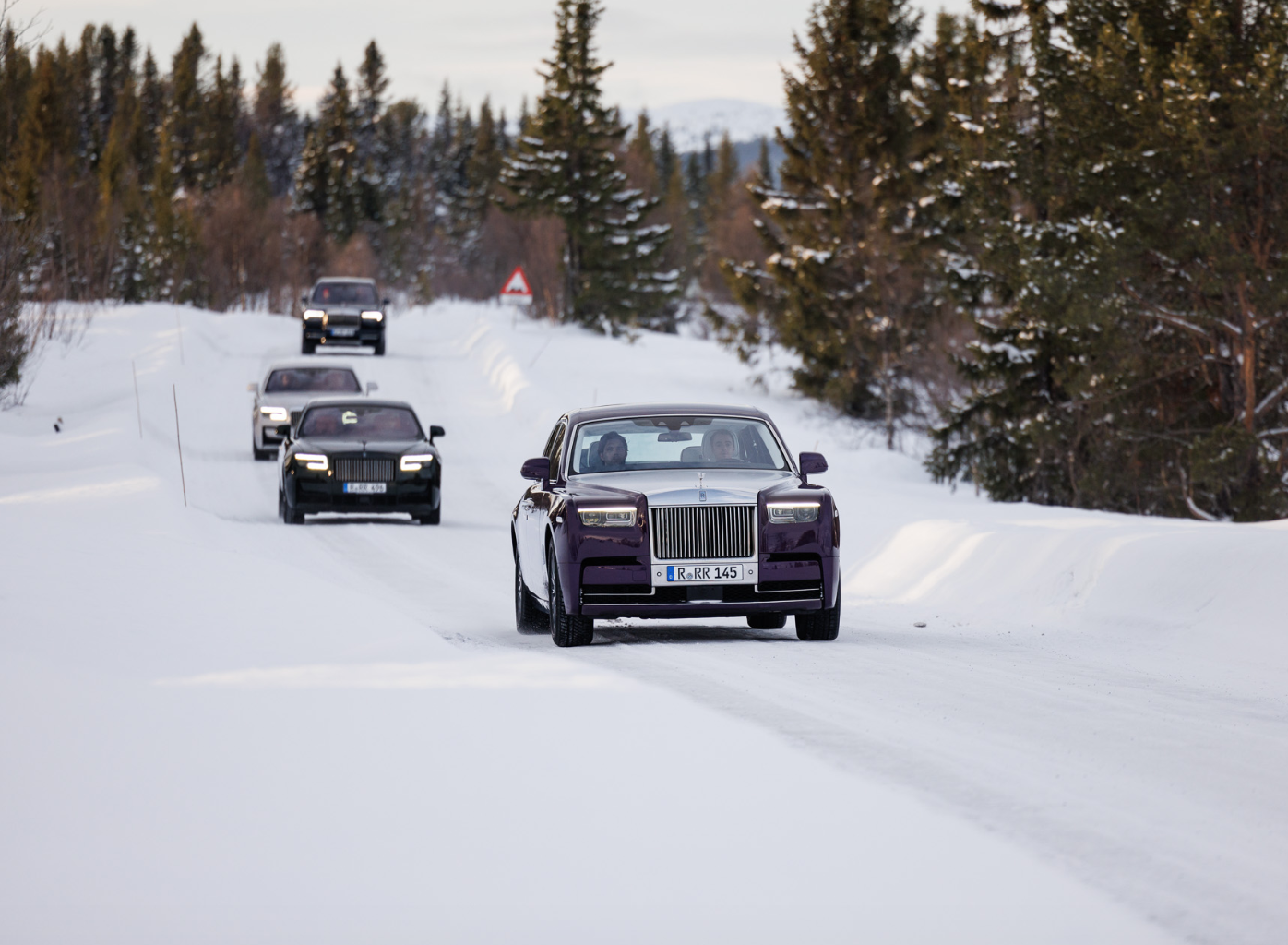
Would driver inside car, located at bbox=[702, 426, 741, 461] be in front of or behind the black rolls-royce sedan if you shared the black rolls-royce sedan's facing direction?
in front

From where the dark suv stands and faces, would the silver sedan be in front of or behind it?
in front

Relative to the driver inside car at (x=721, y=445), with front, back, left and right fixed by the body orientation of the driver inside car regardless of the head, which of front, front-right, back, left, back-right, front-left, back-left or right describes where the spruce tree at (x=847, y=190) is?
back

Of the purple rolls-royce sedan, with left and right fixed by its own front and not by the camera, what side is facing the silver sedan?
back

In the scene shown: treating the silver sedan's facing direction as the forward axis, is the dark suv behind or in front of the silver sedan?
behind

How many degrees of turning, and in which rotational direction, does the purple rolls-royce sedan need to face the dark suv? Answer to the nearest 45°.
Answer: approximately 180°

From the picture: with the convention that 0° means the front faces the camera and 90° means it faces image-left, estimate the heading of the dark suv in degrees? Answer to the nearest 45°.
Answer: approximately 0°

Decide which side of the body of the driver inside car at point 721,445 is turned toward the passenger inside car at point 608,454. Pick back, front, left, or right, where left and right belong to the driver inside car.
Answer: right

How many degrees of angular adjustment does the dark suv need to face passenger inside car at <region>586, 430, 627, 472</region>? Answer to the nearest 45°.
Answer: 0° — it already faces them

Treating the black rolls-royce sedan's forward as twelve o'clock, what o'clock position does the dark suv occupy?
The dark suv is roughly at 6 o'clock from the black rolls-royce sedan.

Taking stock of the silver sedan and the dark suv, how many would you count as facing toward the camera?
2
